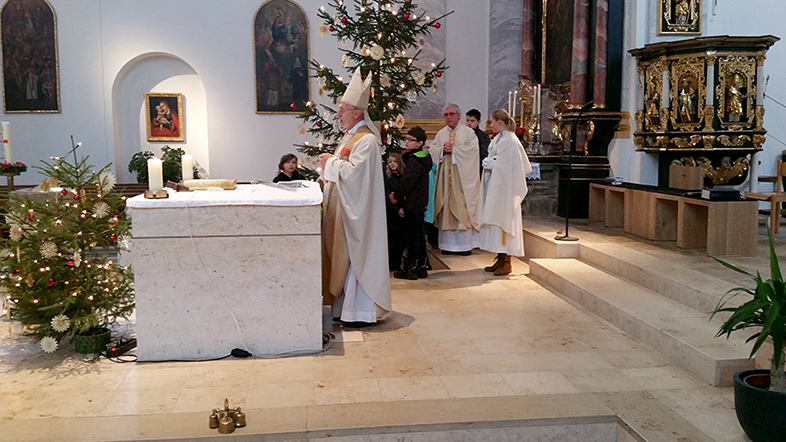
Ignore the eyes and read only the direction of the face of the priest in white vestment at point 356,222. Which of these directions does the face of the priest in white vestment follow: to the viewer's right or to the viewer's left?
to the viewer's left

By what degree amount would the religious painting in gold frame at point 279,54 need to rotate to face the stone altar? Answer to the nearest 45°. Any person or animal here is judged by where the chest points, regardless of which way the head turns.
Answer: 0° — it already faces it

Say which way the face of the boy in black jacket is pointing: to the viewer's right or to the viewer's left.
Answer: to the viewer's left

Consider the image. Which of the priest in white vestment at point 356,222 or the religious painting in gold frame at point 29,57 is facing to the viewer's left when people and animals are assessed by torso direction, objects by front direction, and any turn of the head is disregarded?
the priest in white vestment

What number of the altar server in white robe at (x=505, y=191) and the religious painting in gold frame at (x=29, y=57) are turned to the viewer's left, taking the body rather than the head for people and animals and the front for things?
1

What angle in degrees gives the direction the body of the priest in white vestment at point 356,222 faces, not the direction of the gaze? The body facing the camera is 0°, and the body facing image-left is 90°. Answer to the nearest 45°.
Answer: approximately 90°

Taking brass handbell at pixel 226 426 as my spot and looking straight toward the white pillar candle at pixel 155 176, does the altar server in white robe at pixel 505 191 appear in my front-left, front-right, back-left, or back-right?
front-right

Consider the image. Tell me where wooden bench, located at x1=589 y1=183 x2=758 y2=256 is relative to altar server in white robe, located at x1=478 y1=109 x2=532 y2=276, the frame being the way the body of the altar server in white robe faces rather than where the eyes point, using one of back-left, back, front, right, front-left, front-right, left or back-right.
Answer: back

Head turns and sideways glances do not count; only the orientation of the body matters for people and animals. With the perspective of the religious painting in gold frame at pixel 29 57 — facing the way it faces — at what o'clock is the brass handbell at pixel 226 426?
The brass handbell is roughly at 12 o'clock from the religious painting in gold frame.

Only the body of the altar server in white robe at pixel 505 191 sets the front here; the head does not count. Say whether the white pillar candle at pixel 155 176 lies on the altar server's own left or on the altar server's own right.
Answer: on the altar server's own left

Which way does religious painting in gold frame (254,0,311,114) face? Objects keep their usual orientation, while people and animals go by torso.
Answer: toward the camera

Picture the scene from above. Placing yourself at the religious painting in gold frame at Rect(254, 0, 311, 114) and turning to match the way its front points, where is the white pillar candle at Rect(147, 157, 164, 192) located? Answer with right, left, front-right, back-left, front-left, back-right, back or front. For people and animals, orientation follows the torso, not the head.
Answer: front

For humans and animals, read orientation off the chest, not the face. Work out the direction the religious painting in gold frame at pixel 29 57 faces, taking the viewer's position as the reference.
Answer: facing the viewer

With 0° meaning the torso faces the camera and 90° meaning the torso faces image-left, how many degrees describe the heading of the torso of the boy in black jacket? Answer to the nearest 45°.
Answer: approximately 90°

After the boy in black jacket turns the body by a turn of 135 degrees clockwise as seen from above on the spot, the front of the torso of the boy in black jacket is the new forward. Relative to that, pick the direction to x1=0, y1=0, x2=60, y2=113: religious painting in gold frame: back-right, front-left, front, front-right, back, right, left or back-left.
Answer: left
